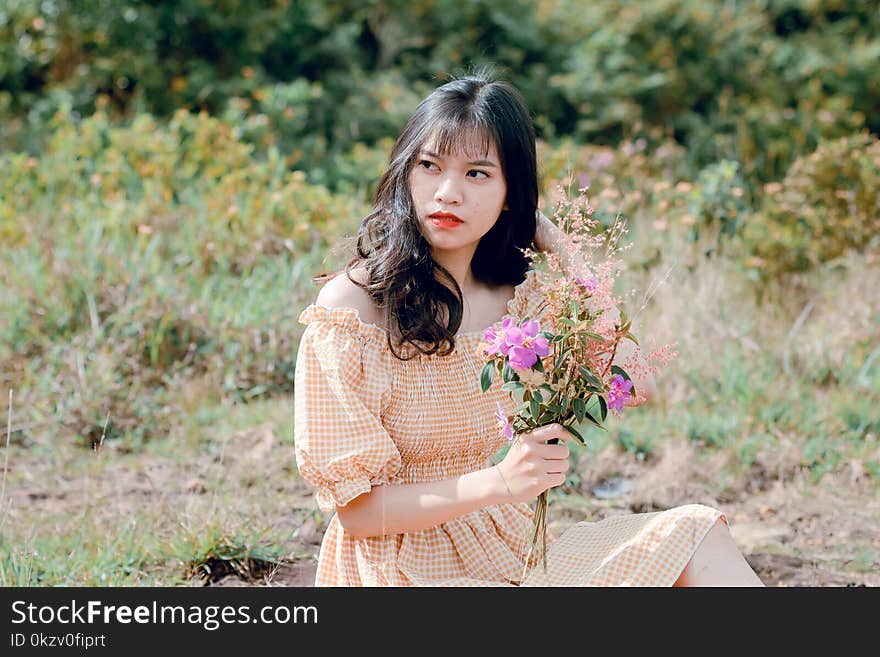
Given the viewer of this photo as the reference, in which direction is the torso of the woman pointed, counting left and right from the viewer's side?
facing the viewer and to the right of the viewer

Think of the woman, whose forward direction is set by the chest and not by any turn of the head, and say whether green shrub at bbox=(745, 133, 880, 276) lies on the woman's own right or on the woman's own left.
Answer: on the woman's own left
